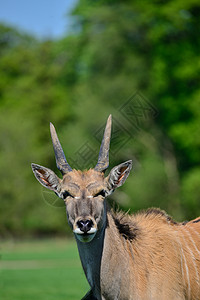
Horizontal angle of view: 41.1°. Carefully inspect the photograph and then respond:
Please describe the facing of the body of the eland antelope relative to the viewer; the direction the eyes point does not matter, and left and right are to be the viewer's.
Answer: facing the viewer and to the left of the viewer
